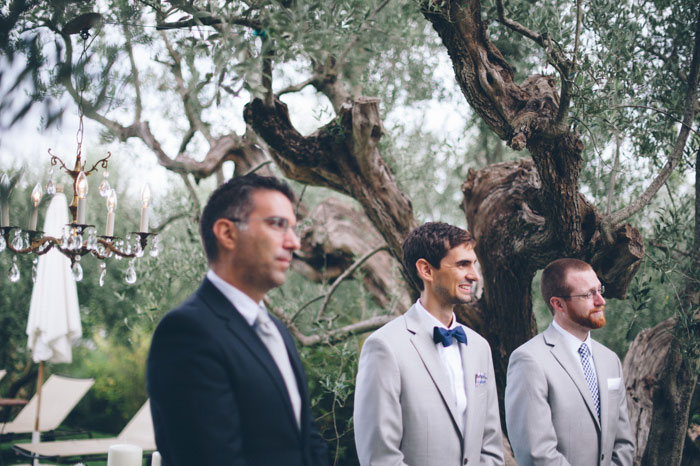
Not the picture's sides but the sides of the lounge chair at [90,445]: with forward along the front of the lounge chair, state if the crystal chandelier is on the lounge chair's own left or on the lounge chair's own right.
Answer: on the lounge chair's own left

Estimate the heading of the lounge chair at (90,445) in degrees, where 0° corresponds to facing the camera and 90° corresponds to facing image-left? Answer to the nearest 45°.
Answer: approximately 90°

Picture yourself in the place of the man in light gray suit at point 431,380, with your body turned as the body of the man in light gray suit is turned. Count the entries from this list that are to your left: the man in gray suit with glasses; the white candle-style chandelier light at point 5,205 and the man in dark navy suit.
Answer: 1
